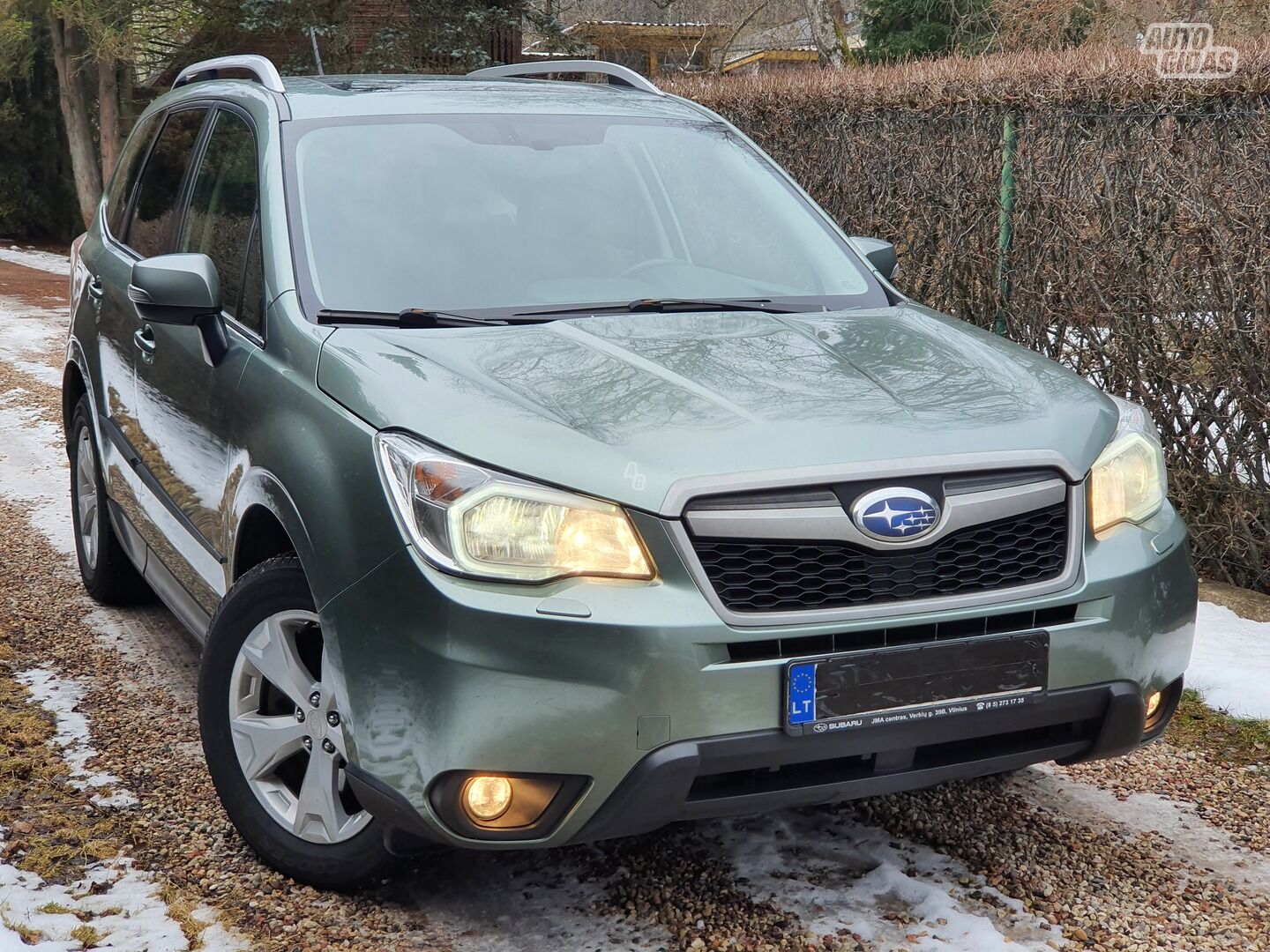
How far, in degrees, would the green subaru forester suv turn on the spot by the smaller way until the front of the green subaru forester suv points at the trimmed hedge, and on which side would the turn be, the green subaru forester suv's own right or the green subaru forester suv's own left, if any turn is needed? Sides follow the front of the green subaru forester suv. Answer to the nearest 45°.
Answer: approximately 90° to the green subaru forester suv's own left

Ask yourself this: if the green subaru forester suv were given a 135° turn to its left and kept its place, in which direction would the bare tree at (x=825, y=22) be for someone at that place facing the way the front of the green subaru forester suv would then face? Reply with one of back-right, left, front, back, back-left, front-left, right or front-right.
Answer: front

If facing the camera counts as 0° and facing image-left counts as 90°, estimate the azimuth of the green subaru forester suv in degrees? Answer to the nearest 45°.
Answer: approximately 315°
